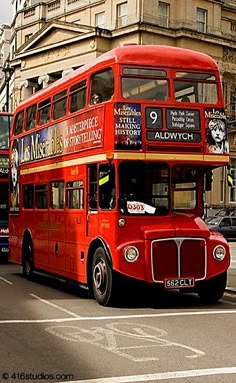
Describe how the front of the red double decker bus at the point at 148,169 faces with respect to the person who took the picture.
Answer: facing the viewer and to the right of the viewer

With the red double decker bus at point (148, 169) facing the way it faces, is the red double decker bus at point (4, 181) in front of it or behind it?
behind
